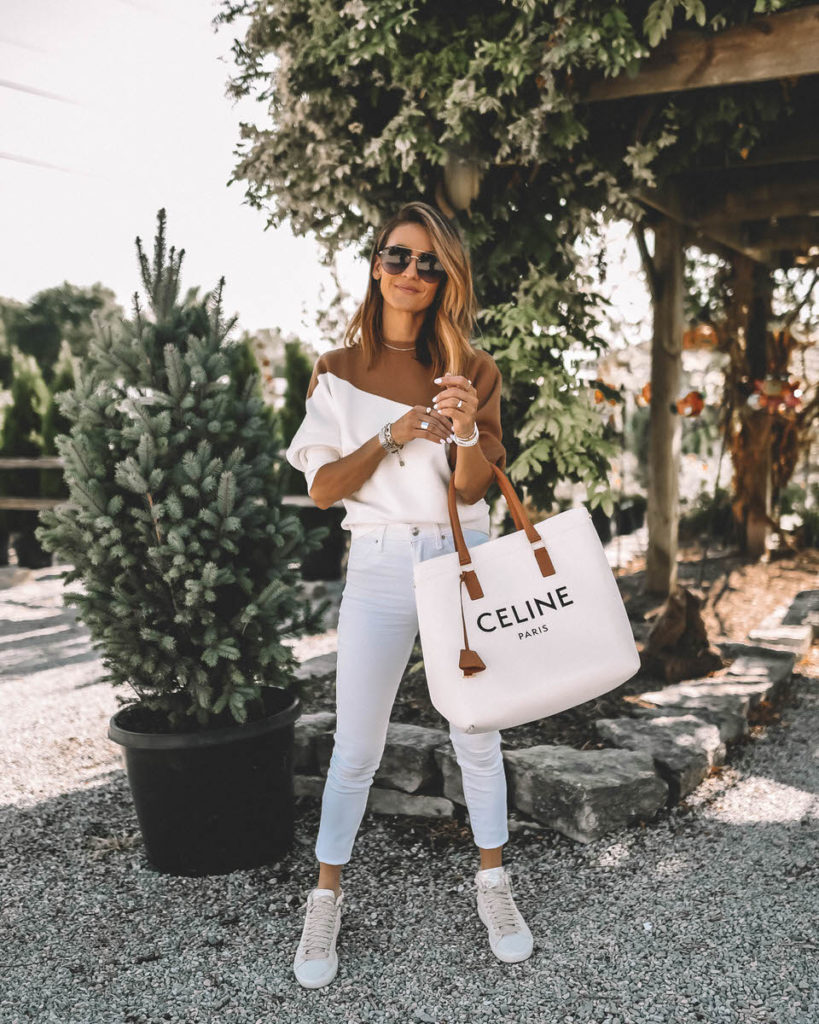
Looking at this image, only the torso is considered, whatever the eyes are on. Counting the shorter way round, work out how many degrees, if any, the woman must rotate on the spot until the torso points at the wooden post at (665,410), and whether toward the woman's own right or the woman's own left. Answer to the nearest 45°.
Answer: approximately 135° to the woman's own left

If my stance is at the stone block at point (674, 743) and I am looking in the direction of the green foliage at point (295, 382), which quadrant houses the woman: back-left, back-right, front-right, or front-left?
back-left

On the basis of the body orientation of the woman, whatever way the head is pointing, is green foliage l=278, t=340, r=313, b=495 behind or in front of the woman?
behind

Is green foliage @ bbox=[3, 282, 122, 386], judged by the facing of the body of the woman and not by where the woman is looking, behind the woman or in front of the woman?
behind

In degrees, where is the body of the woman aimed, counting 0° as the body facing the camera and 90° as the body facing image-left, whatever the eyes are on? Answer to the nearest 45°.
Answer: approximately 0°

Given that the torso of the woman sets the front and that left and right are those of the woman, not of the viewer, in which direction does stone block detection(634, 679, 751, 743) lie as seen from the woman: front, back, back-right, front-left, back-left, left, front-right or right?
back-left

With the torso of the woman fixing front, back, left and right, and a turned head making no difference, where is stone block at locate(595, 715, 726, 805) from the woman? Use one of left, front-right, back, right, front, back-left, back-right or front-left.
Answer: back-left
